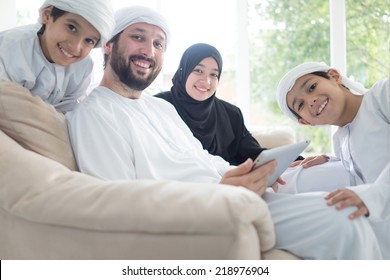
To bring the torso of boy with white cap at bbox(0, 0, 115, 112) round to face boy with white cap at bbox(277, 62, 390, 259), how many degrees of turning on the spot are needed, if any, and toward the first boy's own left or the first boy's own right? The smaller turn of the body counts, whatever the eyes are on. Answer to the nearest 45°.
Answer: approximately 45° to the first boy's own left

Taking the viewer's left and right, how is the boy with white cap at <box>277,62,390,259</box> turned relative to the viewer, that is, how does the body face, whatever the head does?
facing the viewer and to the left of the viewer

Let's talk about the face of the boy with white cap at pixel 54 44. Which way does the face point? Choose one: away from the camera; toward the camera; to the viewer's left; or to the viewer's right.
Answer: toward the camera

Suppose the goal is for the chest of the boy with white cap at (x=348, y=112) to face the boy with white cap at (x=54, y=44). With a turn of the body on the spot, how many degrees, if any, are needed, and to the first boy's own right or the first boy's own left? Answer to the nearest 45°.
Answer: approximately 45° to the first boy's own right

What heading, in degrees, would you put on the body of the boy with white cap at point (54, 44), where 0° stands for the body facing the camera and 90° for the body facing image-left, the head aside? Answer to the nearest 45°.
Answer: approximately 315°
